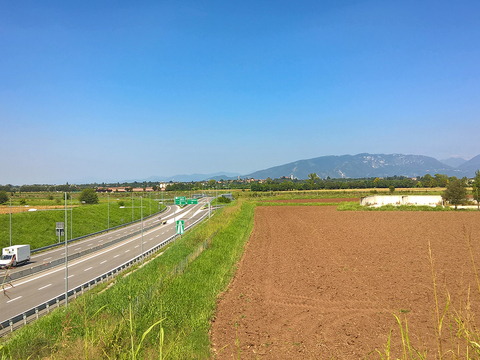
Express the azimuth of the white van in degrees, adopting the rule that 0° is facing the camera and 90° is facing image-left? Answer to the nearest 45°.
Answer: approximately 45°
